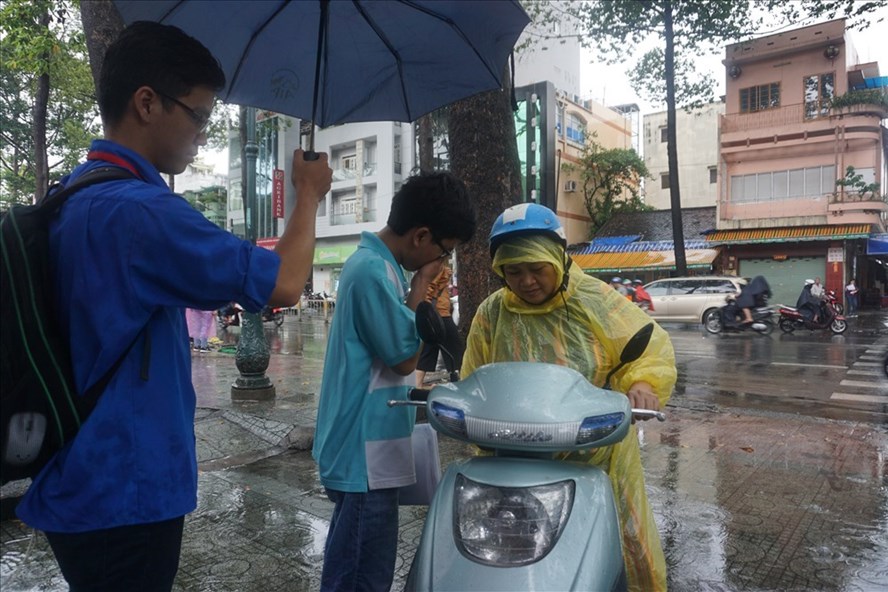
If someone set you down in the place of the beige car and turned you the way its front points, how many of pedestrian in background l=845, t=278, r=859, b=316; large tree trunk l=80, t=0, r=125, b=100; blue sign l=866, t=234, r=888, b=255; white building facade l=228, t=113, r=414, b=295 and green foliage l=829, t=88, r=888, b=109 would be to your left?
1

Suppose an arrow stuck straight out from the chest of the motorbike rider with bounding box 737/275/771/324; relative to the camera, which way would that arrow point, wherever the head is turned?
to the viewer's left

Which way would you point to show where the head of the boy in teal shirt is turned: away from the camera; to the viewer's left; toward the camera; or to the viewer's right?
to the viewer's right

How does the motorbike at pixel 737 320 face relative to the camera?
to the viewer's left

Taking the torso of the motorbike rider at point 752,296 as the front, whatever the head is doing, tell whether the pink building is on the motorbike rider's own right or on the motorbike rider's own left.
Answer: on the motorbike rider's own right

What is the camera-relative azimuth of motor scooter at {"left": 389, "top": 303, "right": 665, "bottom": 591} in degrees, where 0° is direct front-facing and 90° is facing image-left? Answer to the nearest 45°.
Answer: approximately 0°

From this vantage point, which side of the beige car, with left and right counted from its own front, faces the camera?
left

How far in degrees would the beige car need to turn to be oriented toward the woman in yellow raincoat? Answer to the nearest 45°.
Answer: approximately 90° to its left

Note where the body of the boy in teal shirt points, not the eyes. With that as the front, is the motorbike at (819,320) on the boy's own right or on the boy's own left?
on the boy's own left

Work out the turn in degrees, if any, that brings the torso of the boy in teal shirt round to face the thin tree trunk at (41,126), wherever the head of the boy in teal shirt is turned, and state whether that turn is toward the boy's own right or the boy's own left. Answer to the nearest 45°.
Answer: approximately 135° to the boy's own left

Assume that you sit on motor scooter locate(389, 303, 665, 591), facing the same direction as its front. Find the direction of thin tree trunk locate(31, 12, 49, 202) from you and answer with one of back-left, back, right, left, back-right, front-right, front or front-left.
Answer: back-right

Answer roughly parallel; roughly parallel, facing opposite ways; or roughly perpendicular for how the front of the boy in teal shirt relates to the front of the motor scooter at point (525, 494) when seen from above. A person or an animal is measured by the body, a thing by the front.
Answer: roughly perpendicular

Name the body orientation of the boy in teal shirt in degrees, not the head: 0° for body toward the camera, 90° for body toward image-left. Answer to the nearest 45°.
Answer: approximately 270°

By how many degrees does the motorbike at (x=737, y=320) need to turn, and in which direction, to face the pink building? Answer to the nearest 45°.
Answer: approximately 90° to its right

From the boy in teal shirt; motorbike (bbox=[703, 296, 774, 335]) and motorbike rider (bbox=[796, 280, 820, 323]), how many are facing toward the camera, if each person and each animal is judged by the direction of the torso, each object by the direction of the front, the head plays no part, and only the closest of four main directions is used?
0
